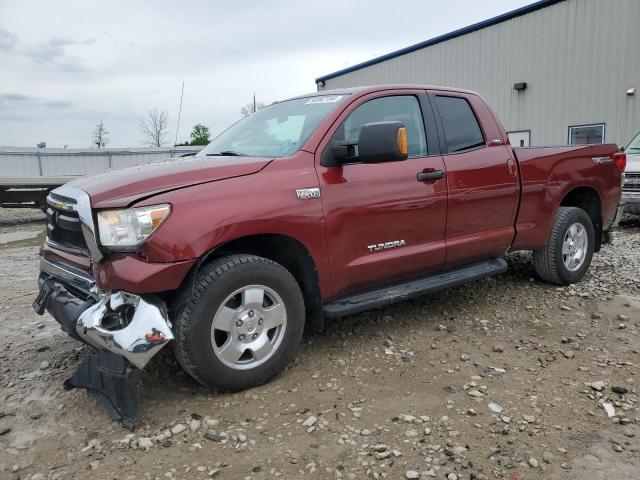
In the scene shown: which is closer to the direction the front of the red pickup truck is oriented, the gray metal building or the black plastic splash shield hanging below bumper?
the black plastic splash shield hanging below bumper

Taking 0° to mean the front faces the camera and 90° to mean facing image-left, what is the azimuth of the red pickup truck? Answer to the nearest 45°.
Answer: approximately 45°

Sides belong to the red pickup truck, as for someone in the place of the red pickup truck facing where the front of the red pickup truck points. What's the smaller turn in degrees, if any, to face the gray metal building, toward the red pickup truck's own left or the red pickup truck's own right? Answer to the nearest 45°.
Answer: approximately 180°
